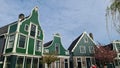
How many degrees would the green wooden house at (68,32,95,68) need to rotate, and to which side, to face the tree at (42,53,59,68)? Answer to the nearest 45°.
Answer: approximately 45° to its right

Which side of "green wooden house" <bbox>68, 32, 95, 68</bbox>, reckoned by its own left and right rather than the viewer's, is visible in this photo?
front

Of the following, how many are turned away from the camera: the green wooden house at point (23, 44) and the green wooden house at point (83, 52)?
0

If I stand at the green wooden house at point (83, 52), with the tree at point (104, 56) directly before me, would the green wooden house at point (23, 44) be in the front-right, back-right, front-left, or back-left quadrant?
back-right

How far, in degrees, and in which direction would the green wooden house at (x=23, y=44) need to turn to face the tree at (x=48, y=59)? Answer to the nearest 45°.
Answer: approximately 45° to its left

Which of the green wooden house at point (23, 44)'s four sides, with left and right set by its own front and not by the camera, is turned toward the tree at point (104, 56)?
left

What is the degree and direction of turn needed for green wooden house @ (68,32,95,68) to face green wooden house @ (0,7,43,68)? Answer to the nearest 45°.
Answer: approximately 45° to its right

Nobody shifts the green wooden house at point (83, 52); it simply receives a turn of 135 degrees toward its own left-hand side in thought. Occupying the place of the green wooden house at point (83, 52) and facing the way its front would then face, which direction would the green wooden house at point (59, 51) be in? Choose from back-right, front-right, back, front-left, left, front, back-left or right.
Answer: back

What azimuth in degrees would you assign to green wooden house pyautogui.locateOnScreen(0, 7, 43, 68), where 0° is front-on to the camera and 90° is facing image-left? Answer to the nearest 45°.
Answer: approximately 315°

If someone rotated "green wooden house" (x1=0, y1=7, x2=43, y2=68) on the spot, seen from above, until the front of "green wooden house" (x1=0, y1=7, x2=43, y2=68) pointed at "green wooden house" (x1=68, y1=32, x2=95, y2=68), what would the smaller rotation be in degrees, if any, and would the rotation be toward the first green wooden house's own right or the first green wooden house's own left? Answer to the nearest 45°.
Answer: approximately 90° to the first green wooden house's own left
